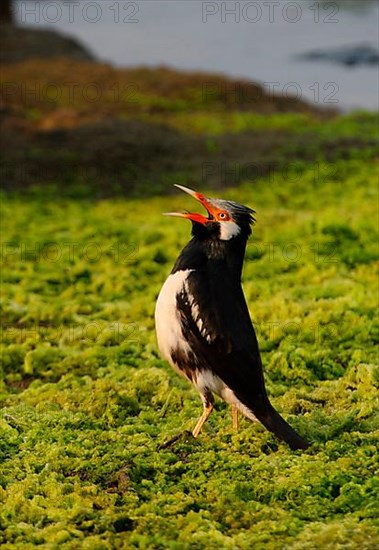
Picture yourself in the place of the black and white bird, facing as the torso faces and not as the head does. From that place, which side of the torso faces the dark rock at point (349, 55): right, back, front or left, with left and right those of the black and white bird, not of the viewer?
right

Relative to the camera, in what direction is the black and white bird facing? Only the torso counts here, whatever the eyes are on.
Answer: to the viewer's left

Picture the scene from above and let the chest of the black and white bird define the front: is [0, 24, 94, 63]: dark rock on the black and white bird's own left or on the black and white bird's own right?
on the black and white bird's own right

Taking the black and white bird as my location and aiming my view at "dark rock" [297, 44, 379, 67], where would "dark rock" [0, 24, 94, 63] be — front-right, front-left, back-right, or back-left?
front-left

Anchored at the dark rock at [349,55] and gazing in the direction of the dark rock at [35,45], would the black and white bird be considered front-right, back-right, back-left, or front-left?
front-left

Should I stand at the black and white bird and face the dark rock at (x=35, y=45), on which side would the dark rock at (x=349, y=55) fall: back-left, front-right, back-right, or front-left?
front-right
